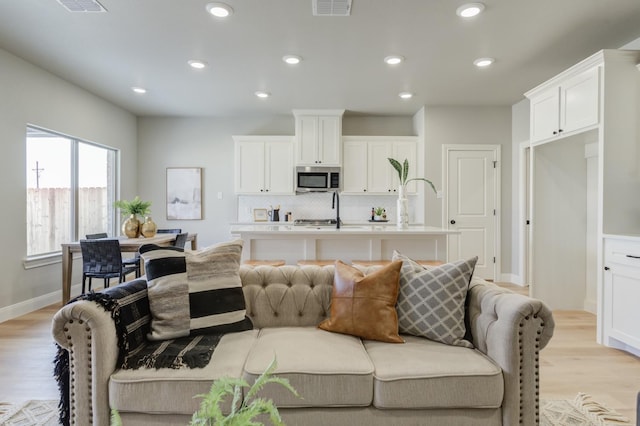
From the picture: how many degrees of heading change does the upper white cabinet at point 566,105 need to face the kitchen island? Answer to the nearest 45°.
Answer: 0° — it already faces it

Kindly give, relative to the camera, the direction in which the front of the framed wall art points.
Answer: facing the viewer

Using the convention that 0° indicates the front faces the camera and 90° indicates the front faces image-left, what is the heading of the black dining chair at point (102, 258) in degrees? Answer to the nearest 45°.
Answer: approximately 225°

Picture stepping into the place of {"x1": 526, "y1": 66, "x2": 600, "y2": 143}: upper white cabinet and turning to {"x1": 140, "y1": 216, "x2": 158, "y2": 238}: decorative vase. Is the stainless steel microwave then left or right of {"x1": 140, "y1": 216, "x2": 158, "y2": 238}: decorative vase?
right

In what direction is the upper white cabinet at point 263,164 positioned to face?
toward the camera

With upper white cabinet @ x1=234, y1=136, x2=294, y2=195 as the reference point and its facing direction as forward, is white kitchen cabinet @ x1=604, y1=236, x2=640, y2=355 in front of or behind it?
in front

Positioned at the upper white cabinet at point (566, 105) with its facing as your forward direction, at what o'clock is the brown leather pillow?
The brown leather pillow is roughly at 11 o'clock from the upper white cabinet.

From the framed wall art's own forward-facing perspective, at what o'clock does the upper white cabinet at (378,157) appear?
The upper white cabinet is roughly at 10 o'clock from the framed wall art.

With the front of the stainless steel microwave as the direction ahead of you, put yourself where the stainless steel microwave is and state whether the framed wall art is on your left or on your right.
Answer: on your right

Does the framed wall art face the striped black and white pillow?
yes

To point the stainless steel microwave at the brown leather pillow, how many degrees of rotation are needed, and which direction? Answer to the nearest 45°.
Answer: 0° — it already faces it

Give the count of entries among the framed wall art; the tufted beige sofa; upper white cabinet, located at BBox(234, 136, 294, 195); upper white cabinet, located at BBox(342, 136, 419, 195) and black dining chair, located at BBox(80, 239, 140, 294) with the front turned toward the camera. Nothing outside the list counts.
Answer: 4

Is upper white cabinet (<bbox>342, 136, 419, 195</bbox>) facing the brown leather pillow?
yes

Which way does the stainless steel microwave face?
toward the camera
